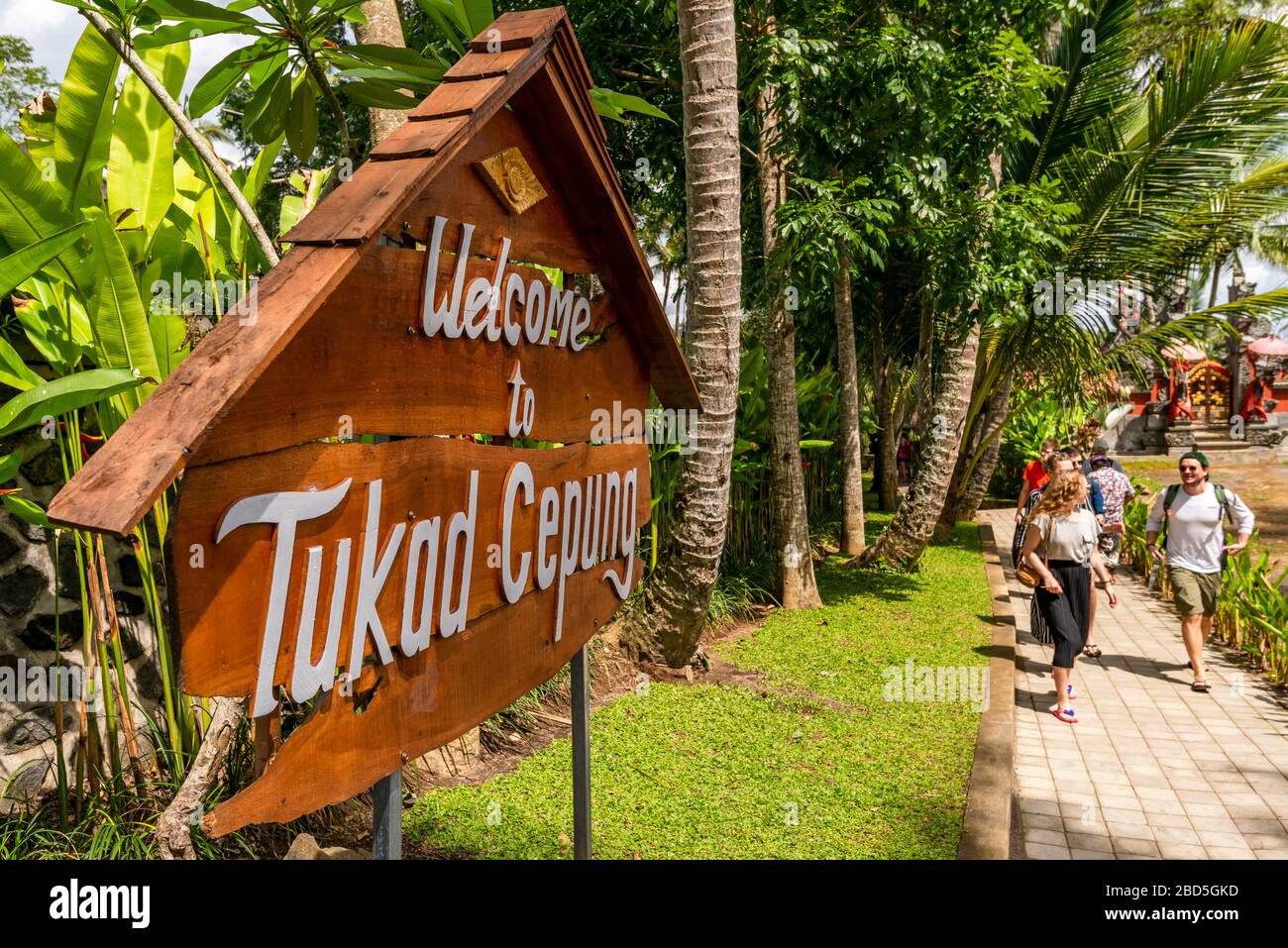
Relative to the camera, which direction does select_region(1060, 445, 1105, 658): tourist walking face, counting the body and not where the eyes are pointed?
toward the camera

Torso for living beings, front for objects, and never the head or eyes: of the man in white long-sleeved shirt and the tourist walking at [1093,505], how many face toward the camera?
2

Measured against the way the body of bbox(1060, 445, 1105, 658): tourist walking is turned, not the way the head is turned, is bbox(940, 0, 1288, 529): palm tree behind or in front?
behind

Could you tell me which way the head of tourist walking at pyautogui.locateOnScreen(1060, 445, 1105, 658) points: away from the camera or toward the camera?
toward the camera

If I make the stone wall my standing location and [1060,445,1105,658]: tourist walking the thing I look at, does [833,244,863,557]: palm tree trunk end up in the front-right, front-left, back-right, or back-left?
front-left

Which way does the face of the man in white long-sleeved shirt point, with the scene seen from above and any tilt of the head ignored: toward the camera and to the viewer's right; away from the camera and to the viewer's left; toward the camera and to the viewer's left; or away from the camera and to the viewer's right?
toward the camera and to the viewer's left

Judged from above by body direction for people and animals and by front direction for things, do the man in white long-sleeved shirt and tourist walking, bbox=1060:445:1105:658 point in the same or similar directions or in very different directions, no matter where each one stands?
same or similar directions

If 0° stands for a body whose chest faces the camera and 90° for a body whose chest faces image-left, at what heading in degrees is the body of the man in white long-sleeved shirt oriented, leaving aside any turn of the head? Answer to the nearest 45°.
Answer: approximately 0°

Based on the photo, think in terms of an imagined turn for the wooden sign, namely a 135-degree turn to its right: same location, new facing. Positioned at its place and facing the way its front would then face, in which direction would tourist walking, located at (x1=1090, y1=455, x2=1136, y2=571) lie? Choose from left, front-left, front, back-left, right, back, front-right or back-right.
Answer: back-right

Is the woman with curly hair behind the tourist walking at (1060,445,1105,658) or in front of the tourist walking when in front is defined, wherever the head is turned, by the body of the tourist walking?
in front

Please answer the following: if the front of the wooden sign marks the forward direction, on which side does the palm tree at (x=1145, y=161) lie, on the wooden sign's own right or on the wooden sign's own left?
on the wooden sign's own left

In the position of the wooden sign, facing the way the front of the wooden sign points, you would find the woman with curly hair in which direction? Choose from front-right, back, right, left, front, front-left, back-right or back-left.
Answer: left

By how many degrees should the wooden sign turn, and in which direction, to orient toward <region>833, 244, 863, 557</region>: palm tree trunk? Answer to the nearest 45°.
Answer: approximately 90° to its left

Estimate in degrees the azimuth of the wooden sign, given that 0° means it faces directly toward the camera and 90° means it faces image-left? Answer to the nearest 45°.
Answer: approximately 315°

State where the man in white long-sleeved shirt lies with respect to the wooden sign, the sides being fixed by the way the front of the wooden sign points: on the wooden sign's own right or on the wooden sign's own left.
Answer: on the wooden sign's own left
